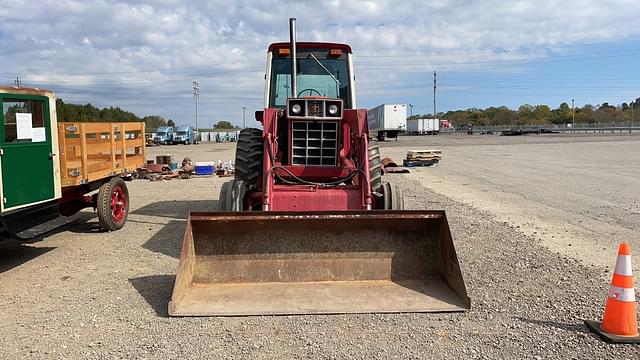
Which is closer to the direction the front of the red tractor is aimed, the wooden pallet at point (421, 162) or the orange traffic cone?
the orange traffic cone

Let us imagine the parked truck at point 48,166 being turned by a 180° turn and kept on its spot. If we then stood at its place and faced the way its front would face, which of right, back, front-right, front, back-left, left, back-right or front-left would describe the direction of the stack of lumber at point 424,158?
front

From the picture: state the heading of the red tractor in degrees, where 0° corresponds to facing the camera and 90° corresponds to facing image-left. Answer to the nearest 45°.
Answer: approximately 0°

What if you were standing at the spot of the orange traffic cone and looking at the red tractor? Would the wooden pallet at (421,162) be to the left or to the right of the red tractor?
right

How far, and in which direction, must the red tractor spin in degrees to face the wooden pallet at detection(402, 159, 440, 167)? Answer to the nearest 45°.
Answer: approximately 180°

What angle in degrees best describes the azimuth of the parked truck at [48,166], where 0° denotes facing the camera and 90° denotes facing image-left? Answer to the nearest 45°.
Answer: approximately 45°
